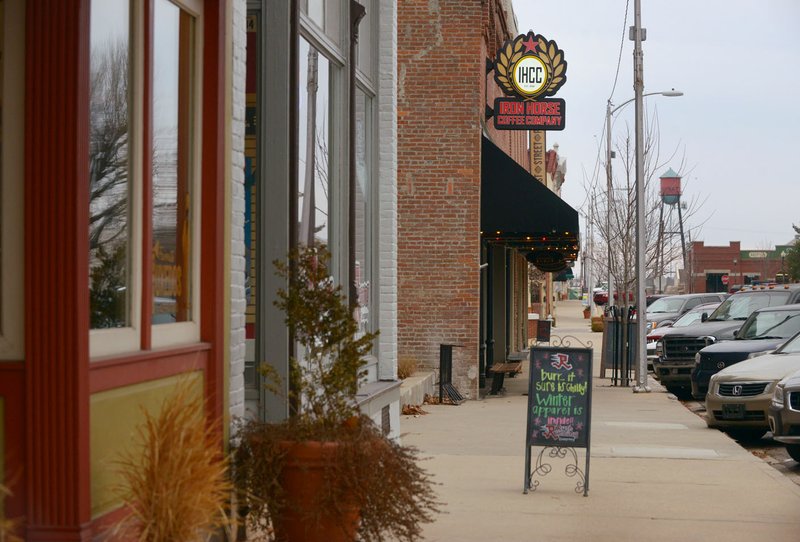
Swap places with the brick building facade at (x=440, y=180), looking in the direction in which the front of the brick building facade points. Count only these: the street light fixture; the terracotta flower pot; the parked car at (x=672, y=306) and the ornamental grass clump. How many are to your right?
2

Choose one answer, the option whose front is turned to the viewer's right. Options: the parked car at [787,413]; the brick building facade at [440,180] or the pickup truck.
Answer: the brick building facade

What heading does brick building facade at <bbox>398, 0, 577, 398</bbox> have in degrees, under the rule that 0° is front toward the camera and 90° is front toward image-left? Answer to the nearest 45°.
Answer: approximately 270°

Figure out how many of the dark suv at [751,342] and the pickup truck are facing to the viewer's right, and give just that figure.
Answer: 0

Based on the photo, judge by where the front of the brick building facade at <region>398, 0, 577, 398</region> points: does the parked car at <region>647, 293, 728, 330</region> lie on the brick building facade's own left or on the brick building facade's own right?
on the brick building facade's own left

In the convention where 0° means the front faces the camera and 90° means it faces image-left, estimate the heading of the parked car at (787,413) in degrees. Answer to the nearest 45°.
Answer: approximately 45°

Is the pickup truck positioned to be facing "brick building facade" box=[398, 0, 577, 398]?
no

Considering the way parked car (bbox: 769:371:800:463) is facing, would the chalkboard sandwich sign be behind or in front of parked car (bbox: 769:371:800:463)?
in front

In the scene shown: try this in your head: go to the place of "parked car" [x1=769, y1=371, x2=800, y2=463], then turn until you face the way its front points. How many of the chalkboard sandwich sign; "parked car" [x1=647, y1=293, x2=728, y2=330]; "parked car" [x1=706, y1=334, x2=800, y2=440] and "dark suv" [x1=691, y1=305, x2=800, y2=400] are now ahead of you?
1

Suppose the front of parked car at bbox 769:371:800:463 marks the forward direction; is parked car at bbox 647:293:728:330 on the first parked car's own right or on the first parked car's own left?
on the first parked car's own right

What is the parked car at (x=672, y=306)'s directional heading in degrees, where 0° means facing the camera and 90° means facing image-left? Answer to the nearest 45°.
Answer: approximately 45°

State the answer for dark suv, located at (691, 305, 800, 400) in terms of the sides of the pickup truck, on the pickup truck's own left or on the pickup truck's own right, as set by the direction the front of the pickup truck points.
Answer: on the pickup truck's own left

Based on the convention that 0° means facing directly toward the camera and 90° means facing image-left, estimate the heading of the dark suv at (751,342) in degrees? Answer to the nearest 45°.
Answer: approximately 45°

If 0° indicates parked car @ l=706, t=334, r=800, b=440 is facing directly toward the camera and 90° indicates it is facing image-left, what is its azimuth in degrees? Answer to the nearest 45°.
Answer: approximately 45°

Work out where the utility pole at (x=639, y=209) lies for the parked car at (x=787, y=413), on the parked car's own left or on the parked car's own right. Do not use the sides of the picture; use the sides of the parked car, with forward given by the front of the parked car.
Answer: on the parked car's own right

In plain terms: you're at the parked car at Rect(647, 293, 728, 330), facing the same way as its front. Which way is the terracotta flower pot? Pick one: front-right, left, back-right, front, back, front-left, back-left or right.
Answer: front-left

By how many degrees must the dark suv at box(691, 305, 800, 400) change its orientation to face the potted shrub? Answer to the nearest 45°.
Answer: approximately 45° to its left
